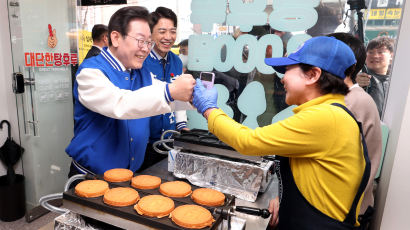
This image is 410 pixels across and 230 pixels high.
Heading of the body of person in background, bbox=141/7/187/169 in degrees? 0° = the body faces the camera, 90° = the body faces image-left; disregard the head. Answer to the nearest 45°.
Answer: approximately 315°

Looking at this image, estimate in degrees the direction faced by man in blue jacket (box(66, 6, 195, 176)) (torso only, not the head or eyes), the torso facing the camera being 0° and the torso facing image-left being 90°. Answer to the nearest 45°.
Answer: approximately 315°

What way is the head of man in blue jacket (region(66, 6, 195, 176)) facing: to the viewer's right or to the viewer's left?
to the viewer's right

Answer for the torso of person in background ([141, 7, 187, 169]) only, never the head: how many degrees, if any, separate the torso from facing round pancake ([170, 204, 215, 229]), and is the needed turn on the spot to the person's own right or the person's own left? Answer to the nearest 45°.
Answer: approximately 45° to the person's own right

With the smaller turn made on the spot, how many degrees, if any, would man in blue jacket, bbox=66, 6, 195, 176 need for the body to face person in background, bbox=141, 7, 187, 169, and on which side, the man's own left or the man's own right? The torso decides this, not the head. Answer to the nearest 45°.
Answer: approximately 135° to the man's own left

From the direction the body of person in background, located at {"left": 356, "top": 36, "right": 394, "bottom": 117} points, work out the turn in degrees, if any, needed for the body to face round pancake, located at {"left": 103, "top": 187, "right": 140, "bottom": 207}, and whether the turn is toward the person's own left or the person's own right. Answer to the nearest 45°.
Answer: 0° — they already face it

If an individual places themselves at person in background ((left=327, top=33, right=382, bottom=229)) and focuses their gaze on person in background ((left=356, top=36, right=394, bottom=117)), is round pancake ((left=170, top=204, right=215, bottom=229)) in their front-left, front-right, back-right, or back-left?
back-left

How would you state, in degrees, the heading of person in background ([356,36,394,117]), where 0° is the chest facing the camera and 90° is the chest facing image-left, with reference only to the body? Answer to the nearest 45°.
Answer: approximately 45°
